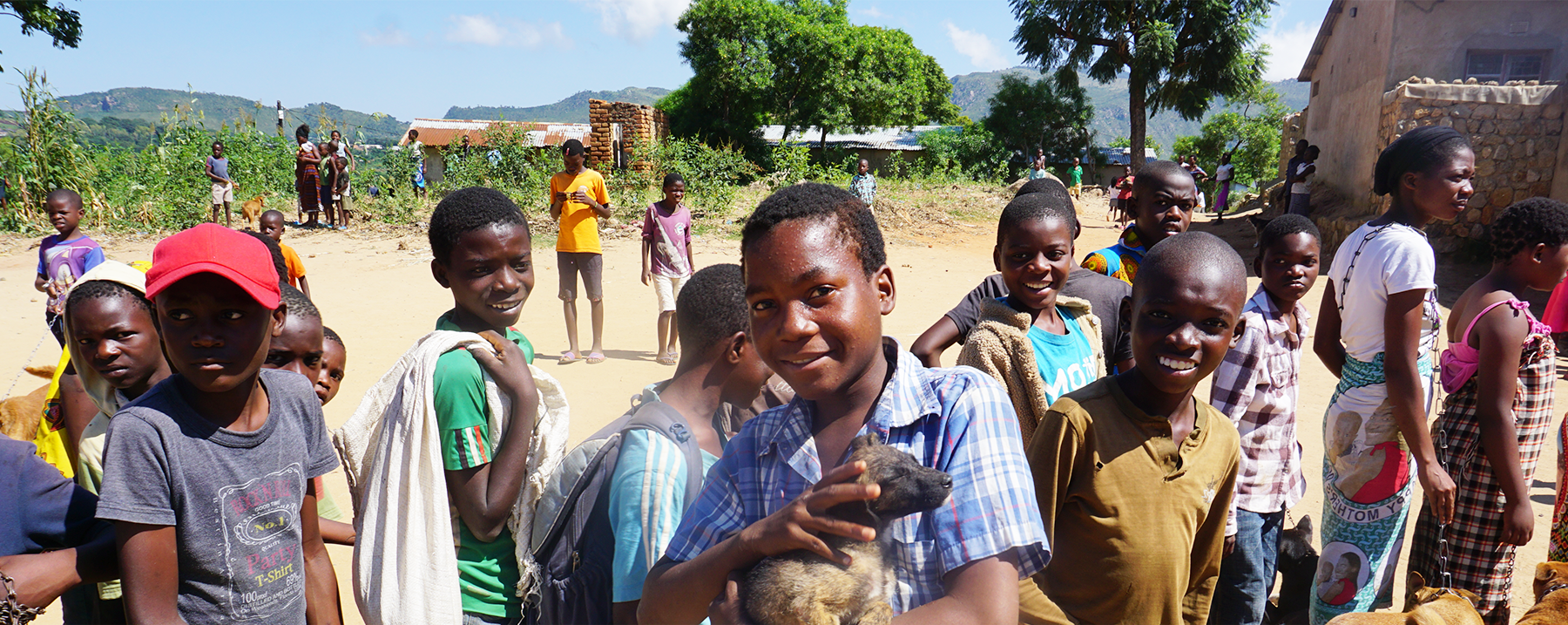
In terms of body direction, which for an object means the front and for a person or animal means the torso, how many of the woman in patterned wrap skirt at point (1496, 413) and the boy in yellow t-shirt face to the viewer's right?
1

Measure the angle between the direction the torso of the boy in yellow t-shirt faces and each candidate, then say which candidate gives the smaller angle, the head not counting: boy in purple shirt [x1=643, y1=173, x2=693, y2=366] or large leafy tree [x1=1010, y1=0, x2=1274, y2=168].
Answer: the boy in purple shirt

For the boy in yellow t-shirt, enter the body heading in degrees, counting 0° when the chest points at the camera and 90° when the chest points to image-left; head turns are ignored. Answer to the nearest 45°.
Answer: approximately 0°

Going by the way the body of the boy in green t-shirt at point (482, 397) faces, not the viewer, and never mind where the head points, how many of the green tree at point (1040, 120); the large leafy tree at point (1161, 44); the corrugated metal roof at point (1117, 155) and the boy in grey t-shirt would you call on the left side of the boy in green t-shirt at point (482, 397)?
3

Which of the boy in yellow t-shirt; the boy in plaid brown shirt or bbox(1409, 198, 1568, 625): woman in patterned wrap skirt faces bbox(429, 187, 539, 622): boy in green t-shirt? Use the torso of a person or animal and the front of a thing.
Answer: the boy in yellow t-shirt

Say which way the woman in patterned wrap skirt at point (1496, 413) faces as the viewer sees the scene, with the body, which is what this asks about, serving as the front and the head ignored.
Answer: to the viewer's right

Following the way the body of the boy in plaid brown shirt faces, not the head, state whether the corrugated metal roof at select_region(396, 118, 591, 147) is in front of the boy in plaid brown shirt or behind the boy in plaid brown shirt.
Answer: behind

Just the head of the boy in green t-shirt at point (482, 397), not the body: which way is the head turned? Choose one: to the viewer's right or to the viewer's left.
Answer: to the viewer's right

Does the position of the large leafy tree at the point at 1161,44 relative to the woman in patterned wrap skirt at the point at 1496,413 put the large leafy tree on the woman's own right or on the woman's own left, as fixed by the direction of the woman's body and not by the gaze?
on the woman's own left

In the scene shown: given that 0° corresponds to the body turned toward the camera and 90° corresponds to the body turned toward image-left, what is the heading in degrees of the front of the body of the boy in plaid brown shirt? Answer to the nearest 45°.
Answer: approximately 315°

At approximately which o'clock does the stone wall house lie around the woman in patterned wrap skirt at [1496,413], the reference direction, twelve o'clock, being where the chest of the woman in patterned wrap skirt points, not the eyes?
The stone wall house is roughly at 9 o'clock from the woman in patterned wrap skirt.
